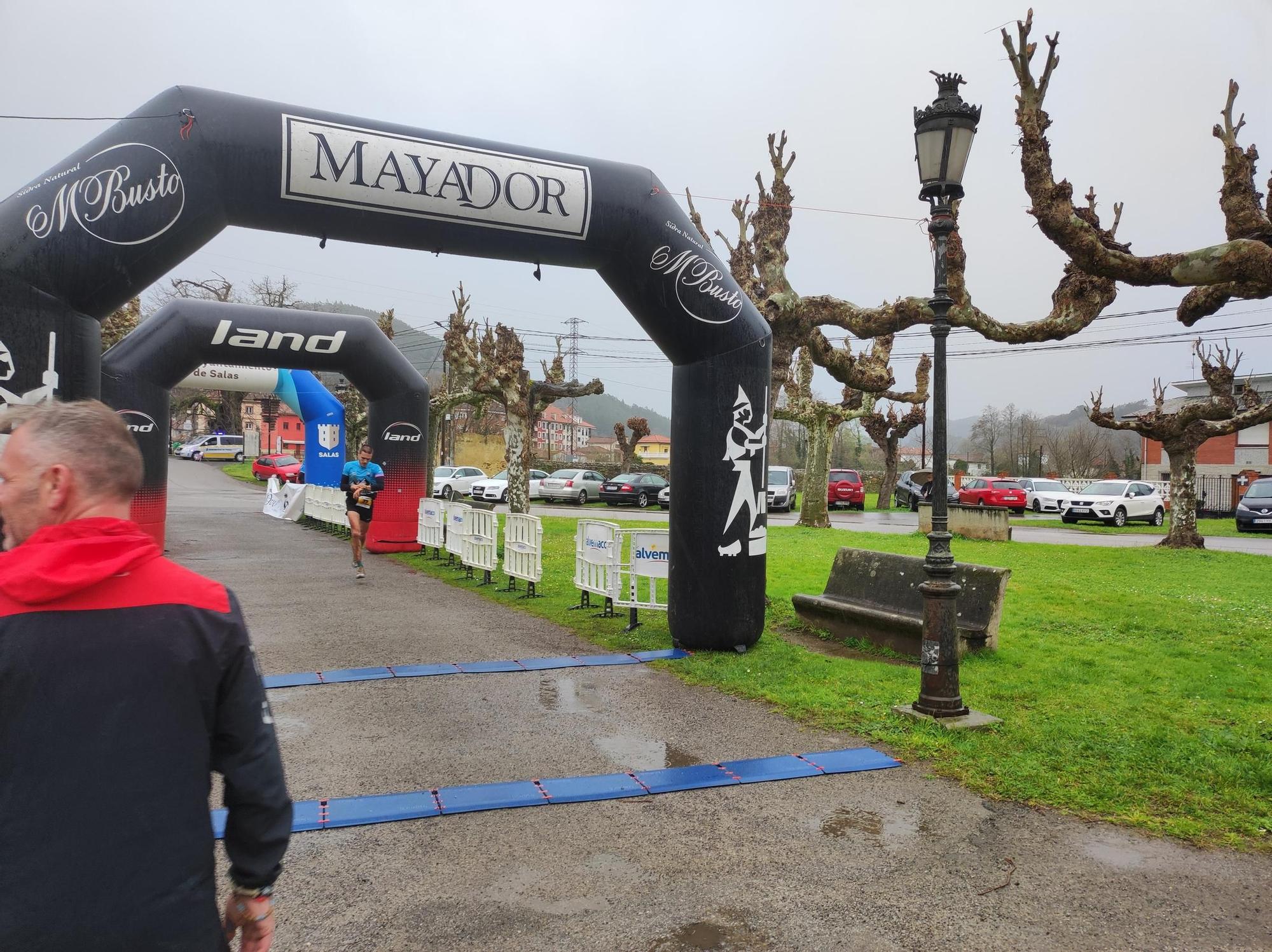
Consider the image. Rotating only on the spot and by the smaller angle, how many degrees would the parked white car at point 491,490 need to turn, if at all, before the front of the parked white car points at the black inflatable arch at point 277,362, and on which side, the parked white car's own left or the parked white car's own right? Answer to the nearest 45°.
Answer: approximately 45° to the parked white car's own left

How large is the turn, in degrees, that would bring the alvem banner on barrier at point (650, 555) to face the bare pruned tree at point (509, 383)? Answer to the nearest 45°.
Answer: approximately 180°

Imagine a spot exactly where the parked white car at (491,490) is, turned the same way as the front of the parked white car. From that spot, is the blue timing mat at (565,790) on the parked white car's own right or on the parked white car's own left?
on the parked white car's own left

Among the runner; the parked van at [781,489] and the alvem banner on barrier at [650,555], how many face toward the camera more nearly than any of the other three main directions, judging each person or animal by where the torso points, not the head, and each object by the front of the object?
3

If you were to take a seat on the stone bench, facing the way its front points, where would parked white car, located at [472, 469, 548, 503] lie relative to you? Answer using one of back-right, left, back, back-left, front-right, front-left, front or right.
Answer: right

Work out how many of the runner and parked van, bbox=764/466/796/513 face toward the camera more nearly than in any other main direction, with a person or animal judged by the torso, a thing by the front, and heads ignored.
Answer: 2

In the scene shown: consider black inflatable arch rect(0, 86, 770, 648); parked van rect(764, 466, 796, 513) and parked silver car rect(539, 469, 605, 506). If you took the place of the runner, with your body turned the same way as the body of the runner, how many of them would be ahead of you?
1

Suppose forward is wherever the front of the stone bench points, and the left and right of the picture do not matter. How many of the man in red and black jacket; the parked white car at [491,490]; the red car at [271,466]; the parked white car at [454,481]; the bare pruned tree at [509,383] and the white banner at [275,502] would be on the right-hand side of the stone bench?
5

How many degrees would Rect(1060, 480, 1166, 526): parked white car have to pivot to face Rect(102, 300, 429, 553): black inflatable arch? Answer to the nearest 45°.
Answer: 0° — it already faces it

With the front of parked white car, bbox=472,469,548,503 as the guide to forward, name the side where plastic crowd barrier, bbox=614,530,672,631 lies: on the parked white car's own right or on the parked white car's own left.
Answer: on the parked white car's own left

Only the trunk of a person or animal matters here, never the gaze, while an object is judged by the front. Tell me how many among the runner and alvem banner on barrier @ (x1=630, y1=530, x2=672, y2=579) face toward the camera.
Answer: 2

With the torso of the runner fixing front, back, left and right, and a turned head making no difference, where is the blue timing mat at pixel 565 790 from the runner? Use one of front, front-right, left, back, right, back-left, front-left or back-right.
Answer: front

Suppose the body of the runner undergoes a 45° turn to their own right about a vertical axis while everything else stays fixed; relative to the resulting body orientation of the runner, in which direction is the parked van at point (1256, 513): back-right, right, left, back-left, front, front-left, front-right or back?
back-left

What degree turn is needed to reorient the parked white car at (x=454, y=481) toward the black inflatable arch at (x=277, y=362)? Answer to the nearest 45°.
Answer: approximately 45° to its left

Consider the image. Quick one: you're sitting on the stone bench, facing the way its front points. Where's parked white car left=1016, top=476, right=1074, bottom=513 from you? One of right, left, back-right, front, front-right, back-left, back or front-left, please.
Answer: back-right

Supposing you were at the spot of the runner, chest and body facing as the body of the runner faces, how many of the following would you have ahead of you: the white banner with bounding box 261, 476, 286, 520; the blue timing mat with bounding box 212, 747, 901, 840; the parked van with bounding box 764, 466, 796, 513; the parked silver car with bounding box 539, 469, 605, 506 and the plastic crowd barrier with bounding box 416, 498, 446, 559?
1

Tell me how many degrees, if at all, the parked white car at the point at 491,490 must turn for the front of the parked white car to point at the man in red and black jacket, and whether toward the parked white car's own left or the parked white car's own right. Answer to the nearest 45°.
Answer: approximately 45° to the parked white car's own left

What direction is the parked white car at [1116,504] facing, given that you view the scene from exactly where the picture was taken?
facing the viewer and to the left of the viewer

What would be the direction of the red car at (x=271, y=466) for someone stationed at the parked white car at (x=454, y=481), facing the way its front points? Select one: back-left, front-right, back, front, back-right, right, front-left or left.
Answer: right

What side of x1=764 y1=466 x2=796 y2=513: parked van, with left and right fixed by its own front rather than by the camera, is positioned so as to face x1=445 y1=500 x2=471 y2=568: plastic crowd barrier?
front
